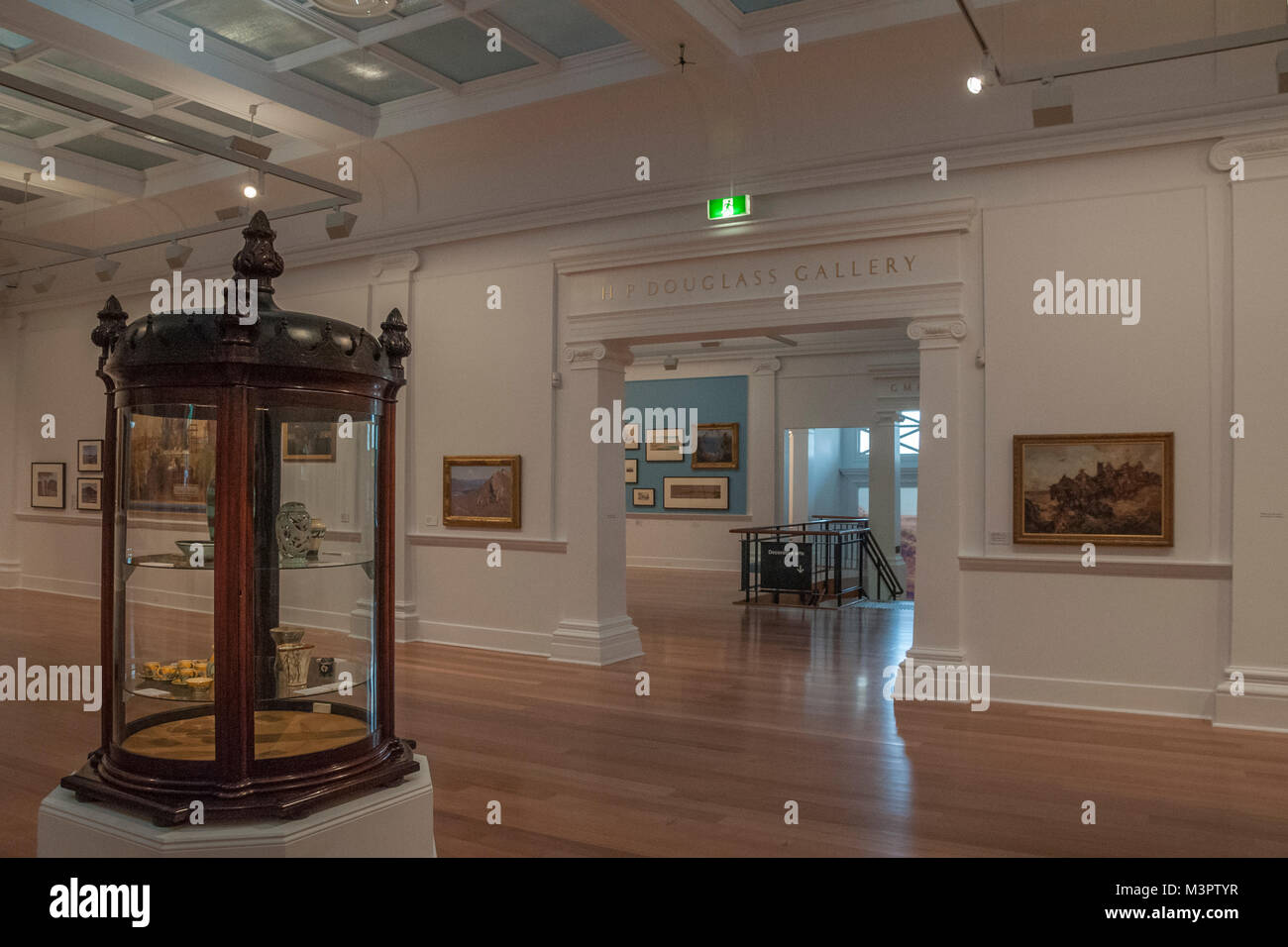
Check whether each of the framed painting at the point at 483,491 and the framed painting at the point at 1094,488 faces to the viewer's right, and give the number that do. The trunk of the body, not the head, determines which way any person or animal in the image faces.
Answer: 0

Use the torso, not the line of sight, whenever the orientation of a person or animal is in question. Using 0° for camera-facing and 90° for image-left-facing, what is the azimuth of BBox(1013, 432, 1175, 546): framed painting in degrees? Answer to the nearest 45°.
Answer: approximately 0°

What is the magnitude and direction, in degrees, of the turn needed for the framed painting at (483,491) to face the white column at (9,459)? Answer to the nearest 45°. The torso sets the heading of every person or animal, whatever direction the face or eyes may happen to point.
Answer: approximately 90° to its right

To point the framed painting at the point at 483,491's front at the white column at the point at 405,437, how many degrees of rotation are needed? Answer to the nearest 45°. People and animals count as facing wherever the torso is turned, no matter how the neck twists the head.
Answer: approximately 90° to its right

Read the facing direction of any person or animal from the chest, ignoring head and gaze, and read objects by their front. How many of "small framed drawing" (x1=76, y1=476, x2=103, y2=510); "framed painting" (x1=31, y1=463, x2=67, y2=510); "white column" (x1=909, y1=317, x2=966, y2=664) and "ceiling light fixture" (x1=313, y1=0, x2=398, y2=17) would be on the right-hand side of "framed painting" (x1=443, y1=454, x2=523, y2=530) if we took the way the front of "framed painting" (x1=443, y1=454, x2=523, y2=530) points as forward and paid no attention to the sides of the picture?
2

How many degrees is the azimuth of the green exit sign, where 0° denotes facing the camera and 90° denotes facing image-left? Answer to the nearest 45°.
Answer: approximately 45°

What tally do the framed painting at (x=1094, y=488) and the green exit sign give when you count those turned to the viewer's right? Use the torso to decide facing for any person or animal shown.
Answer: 0

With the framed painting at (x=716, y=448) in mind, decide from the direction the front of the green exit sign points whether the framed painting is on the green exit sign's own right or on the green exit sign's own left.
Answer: on the green exit sign's own right

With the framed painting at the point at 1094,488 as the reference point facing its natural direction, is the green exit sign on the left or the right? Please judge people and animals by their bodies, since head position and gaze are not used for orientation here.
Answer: on its right

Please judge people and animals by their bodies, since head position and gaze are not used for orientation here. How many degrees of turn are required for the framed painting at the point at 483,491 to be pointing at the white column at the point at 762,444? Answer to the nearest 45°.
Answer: approximately 180°

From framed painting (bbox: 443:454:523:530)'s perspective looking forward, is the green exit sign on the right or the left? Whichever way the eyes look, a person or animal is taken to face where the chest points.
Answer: on its left
